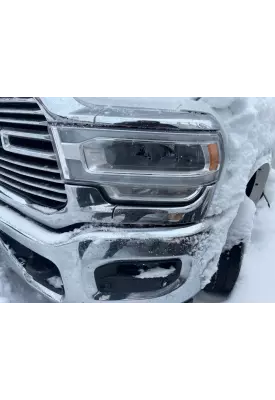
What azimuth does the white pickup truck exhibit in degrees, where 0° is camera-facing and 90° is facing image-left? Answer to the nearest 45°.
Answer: approximately 45°
